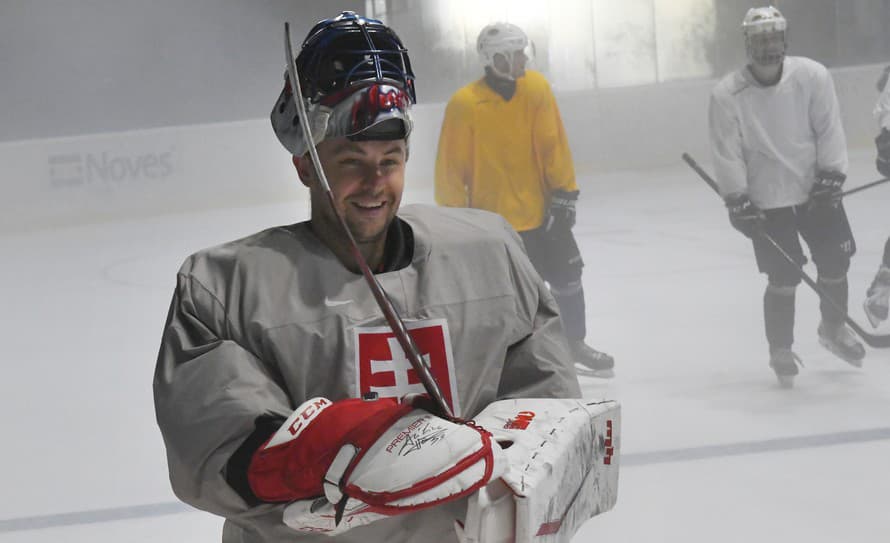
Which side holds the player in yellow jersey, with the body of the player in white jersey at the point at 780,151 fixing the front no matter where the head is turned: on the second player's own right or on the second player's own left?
on the second player's own right

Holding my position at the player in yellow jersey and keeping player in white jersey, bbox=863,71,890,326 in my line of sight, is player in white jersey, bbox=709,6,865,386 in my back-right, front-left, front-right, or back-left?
front-right

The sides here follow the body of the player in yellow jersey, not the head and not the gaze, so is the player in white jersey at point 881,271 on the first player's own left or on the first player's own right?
on the first player's own left

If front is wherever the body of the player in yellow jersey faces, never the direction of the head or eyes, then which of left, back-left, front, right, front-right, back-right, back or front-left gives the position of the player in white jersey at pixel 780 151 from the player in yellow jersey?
front-left

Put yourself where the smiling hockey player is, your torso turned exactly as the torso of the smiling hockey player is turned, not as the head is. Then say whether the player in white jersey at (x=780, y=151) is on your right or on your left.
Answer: on your left

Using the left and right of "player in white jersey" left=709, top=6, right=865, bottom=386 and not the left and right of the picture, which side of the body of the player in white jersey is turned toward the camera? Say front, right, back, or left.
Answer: front

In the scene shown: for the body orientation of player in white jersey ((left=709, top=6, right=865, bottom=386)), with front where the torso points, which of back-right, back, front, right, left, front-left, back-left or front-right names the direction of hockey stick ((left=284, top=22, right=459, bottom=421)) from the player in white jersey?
front

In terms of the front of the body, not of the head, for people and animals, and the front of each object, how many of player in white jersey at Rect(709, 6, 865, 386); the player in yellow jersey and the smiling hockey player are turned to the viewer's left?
0

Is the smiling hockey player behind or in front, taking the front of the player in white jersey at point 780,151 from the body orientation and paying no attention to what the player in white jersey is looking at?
in front

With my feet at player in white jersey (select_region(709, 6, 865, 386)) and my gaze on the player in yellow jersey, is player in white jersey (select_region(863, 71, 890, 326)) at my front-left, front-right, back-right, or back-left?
back-right
